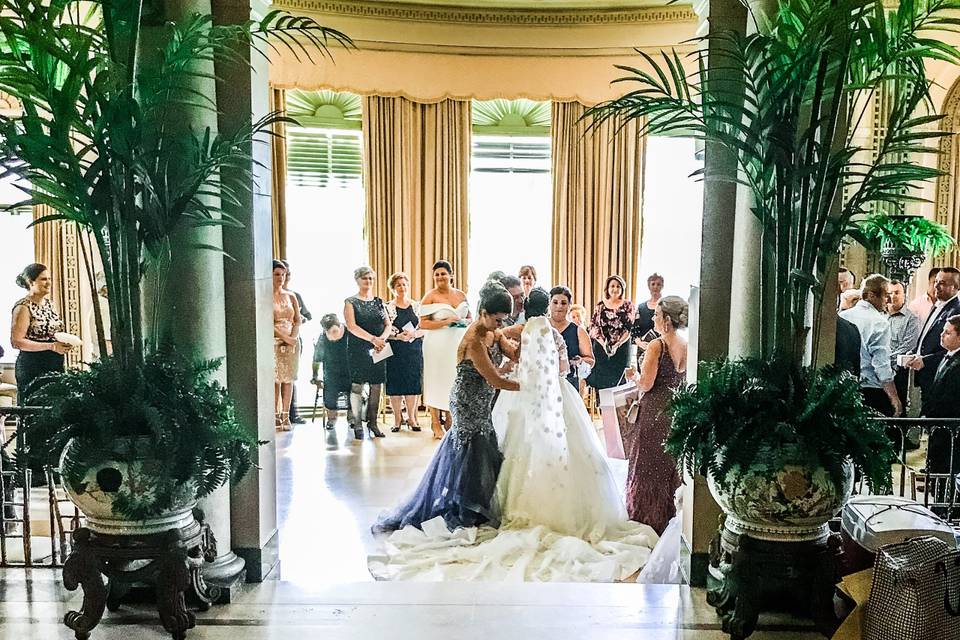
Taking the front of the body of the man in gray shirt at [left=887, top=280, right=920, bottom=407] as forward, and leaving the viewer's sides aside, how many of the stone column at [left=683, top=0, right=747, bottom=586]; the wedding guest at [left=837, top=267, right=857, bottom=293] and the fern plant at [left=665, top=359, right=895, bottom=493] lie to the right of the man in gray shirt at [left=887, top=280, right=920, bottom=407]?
1

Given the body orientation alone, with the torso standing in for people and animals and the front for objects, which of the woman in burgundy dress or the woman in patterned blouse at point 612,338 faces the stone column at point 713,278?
the woman in patterned blouse

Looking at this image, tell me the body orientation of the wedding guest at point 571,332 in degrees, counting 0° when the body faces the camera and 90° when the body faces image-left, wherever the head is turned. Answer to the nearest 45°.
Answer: approximately 0°

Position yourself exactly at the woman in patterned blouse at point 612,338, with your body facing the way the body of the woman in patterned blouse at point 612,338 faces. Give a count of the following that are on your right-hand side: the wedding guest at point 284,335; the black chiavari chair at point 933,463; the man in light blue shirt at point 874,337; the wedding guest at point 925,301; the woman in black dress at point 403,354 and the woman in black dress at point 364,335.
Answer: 3

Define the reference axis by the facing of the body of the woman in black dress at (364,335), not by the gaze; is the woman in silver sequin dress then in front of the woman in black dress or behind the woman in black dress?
in front

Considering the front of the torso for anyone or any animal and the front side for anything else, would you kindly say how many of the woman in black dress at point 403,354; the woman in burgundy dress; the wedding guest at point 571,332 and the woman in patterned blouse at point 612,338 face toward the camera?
3

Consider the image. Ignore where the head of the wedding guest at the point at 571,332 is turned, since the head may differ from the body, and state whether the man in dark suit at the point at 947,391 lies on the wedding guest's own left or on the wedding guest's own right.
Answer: on the wedding guest's own left

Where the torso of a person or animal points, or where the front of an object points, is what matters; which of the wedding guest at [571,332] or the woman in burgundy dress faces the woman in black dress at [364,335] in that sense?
the woman in burgundy dress

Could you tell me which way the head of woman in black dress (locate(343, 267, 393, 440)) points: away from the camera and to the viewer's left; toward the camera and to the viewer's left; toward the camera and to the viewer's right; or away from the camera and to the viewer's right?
toward the camera and to the viewer's right

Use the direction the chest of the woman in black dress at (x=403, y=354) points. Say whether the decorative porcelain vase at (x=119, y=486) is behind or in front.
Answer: in front
